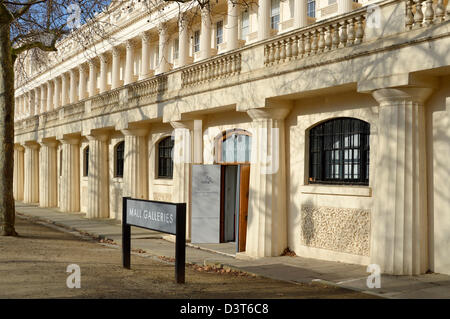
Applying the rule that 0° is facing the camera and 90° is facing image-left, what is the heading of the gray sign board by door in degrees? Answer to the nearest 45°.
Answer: approximately 0°

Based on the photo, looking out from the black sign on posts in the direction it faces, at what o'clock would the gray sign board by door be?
The gray sign board by door is roughly at 5 o'clock from the black sign on posts.

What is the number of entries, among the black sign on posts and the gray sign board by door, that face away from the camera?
0

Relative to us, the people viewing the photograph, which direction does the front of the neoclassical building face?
facing the viewer and to the left of the viewer

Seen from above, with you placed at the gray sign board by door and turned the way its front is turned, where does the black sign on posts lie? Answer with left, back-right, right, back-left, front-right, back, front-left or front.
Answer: front
